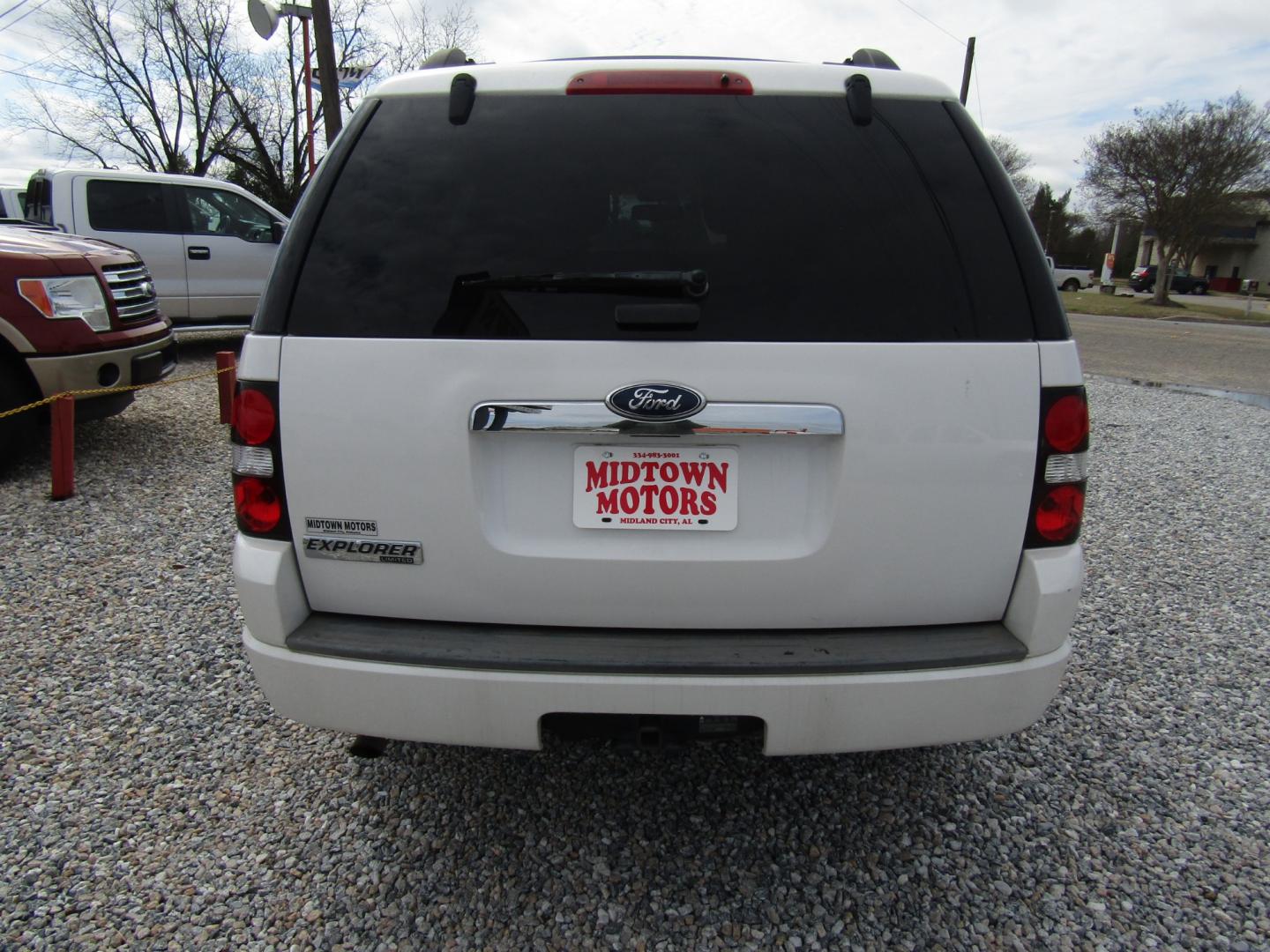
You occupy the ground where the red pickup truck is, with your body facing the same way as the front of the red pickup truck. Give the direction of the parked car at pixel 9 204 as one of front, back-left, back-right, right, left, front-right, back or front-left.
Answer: back-left

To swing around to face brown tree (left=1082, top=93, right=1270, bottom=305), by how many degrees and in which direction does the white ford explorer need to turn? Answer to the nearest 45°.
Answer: approximately 45° to its right

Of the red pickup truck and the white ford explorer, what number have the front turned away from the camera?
1

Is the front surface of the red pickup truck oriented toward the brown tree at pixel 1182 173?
no

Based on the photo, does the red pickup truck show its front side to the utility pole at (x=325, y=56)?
no

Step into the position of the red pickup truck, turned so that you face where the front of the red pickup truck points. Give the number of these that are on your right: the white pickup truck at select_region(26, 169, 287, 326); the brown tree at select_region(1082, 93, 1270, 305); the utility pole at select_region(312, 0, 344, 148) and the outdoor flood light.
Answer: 0

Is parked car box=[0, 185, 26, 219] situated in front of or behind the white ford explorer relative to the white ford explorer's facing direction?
in front

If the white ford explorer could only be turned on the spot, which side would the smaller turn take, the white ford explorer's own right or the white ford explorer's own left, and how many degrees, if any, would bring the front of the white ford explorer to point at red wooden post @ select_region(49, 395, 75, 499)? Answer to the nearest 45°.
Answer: approximately 45° to the white ford explorer's own left

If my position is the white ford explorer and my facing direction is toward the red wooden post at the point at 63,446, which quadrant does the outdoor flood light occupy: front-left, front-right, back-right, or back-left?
front-right

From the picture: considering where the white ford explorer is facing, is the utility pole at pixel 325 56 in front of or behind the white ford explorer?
in front

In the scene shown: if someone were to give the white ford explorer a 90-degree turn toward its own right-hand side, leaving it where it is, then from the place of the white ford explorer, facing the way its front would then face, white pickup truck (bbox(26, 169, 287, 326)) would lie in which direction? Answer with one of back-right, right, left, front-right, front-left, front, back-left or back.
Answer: back-left

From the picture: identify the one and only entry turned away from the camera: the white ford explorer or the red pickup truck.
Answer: the white ford explorer

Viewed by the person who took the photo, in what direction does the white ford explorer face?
facing away from the viewer

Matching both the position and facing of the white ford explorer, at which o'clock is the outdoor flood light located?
The outdoor flood light is roughly at 11 o'clock from the white ford explorer.

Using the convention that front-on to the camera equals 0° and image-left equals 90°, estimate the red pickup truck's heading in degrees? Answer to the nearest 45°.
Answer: approximately 315°

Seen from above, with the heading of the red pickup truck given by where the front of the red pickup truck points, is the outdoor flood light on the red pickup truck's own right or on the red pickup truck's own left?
on the red pickup truck's own left
